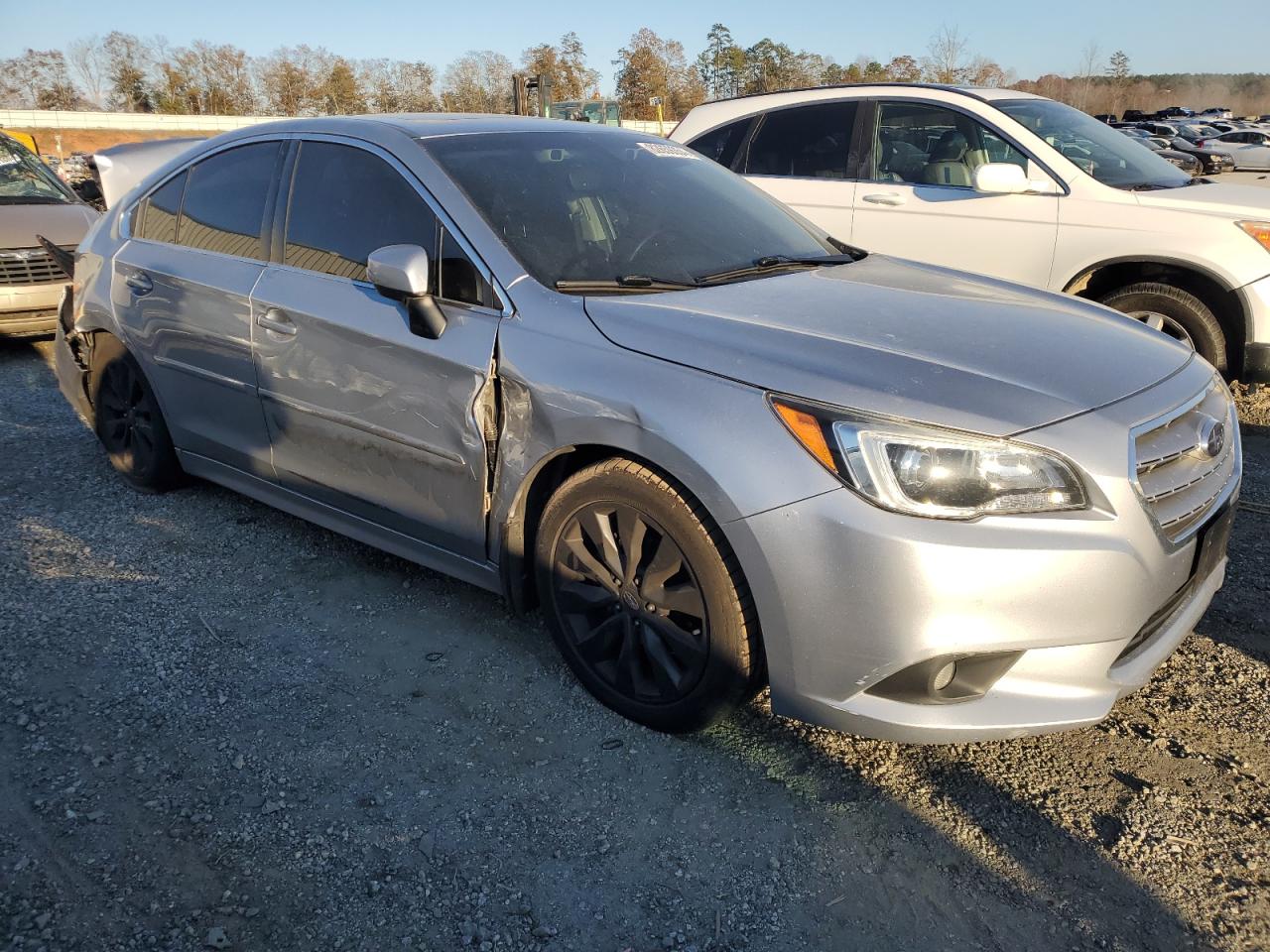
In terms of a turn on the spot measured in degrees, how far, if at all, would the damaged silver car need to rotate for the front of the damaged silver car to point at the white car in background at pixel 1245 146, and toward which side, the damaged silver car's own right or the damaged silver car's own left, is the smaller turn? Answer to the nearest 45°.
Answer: approximately 90° to the damaged silver car's own left

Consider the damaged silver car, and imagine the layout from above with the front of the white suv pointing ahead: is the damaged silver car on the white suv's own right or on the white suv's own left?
on the white suv's own right

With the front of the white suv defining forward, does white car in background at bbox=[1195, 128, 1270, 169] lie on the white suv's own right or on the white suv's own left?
on the white suv's own left

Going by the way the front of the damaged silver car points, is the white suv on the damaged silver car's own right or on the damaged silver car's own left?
on the damaged silver car's own left
